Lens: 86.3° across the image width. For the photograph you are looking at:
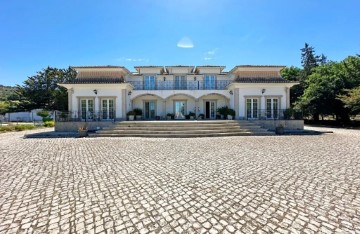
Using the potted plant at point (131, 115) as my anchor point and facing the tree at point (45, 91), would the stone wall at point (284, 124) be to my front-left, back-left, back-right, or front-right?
back-right

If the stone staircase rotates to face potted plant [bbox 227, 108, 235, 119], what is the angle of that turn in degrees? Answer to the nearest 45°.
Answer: approximately 135° to its left

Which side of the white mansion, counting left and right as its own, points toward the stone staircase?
front

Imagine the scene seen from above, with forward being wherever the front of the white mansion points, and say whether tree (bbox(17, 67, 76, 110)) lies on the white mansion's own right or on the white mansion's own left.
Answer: on the white mansion's own right

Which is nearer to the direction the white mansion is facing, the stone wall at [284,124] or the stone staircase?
the stone staircase

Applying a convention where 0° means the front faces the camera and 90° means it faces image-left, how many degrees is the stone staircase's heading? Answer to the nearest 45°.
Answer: approximately 0°

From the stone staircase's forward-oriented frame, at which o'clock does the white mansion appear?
The white mansion is roughly at 6 o'clock from the stone staircase.

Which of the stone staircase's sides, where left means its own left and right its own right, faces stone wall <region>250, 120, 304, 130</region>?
left

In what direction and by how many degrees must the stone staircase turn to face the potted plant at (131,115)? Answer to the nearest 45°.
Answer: approximately 135° to its right

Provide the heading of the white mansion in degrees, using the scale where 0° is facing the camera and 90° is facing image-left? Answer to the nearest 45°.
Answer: approximately 0°

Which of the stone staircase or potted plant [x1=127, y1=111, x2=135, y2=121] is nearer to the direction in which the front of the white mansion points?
the stone staircase

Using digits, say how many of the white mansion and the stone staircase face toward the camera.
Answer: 2
